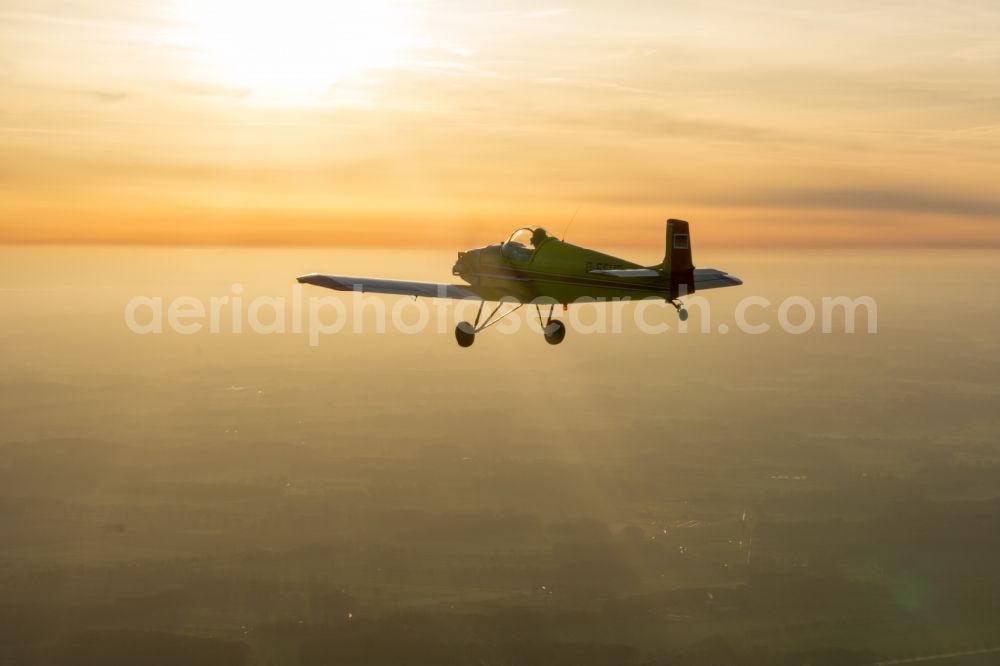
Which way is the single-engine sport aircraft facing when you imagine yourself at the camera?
facing away from the viewer and to the left of the viewer
